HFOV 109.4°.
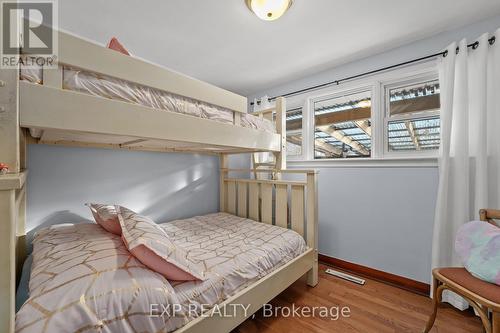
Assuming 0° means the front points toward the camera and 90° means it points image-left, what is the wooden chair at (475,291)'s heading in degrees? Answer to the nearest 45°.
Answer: approximately 45°

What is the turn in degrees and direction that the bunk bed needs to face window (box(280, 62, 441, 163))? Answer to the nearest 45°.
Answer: approximately 45° to its left

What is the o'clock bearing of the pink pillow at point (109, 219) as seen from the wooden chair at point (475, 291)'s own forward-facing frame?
The pink pillow is roughly at 12 o'clock from the wooden chair.

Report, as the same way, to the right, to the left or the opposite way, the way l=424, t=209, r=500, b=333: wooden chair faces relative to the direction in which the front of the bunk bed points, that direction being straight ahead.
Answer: the opposite way

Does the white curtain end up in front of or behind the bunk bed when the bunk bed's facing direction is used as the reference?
in front
